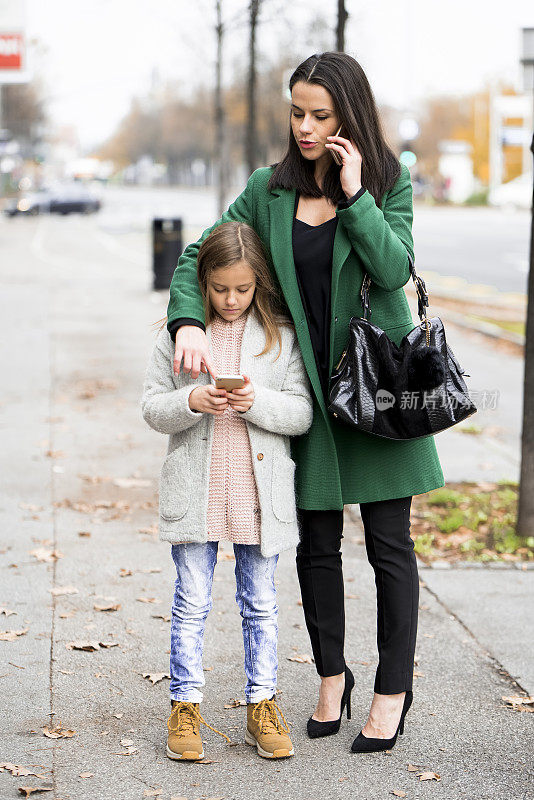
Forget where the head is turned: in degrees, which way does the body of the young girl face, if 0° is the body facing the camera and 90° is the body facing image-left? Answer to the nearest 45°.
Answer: approximately 0°

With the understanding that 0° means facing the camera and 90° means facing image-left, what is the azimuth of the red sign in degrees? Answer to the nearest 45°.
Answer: approximately 0°

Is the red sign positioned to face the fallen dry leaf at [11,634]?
yes

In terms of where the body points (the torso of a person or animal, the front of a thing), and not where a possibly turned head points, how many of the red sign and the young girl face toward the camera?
2

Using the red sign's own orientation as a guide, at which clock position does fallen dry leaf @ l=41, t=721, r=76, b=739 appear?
The fallen dry leaf is roughly at 12 o'clock from the red sign.

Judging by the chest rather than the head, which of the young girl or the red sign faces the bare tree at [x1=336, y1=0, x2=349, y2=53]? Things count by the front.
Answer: the red sign

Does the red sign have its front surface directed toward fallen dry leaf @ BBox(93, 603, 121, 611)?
yes

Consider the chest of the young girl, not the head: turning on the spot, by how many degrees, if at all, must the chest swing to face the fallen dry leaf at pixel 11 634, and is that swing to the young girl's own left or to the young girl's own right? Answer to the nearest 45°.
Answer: approximately 135° to the young girl's own right
